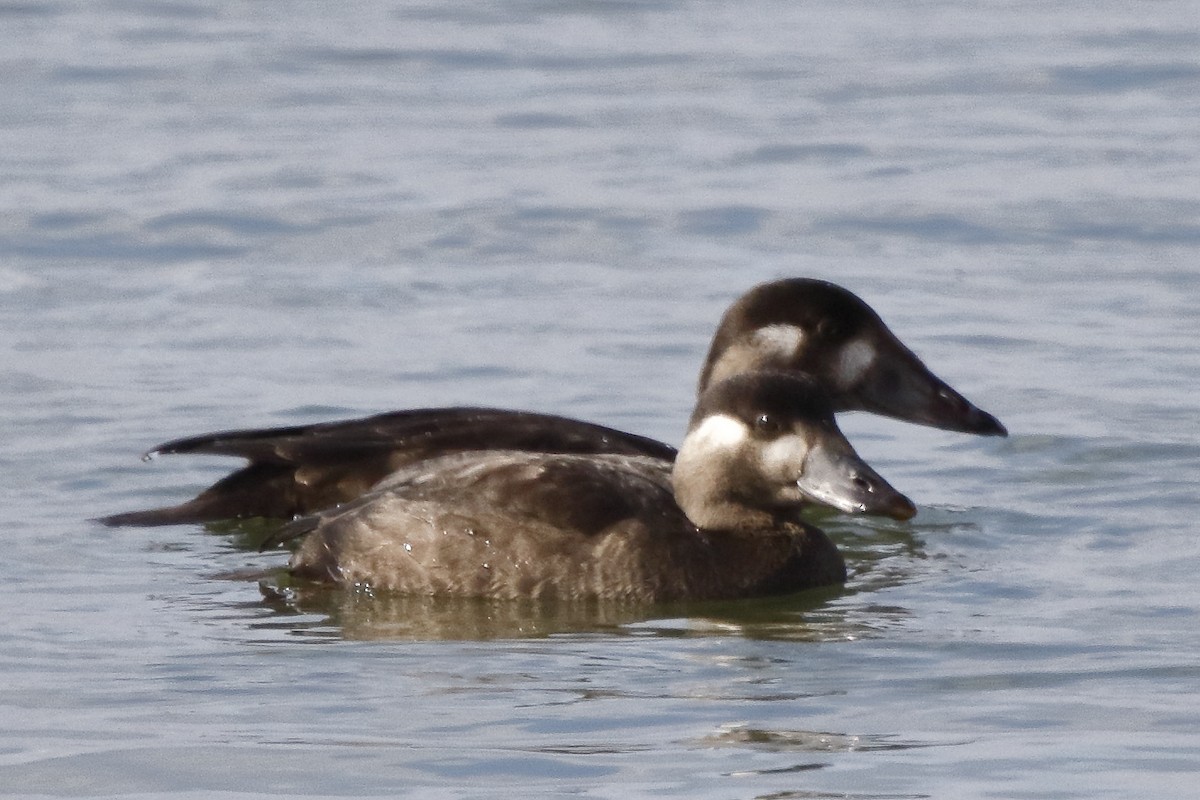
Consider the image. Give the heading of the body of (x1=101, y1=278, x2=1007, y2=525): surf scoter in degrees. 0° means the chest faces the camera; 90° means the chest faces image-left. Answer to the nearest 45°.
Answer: approximately 270°

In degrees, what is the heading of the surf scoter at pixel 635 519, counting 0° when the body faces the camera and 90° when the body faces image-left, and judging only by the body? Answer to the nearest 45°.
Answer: approximately 270°

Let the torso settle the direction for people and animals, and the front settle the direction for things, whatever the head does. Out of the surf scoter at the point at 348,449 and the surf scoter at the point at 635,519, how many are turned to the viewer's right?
2
